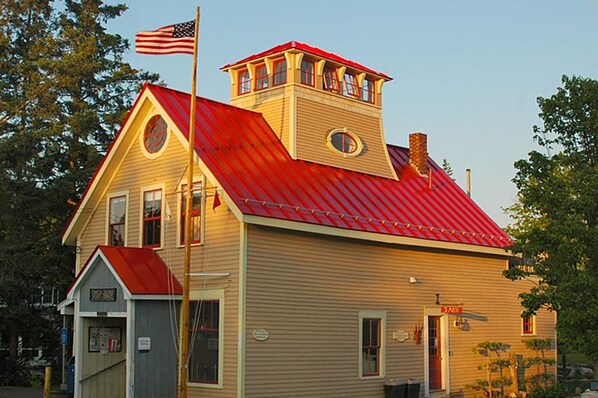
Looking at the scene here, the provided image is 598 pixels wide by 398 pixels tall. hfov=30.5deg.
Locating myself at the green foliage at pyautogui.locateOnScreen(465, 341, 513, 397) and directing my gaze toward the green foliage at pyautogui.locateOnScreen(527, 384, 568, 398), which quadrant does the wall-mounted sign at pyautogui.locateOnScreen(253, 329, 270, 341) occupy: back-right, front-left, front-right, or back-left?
back-right

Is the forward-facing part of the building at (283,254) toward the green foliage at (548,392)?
no

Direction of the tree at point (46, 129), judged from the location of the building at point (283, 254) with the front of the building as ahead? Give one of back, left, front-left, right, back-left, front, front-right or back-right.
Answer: right

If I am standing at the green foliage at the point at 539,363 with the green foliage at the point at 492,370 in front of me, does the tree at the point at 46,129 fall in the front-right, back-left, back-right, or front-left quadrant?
front-right

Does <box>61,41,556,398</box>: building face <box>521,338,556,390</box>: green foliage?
no

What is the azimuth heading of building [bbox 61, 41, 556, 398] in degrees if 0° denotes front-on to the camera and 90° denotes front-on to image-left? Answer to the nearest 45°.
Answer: approximately 45°

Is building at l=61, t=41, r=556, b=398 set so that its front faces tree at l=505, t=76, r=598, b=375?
no

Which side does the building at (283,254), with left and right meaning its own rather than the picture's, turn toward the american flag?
front
